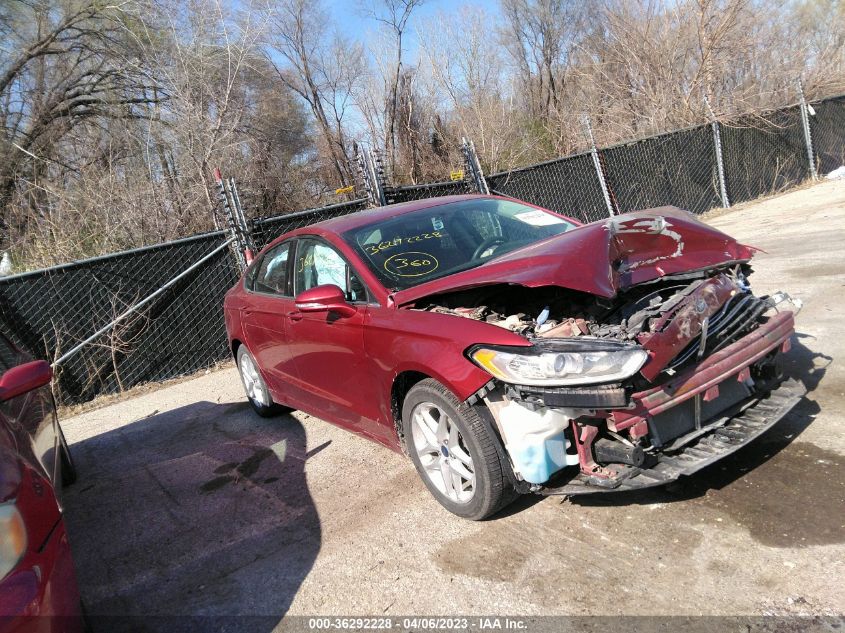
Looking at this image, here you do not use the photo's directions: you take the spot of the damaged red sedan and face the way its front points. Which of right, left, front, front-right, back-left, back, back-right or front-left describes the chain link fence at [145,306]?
back

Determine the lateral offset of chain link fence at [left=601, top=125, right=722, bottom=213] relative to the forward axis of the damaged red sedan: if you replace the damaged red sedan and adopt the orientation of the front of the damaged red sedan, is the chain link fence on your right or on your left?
on your left

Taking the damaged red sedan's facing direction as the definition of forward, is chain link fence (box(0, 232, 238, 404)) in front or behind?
behind

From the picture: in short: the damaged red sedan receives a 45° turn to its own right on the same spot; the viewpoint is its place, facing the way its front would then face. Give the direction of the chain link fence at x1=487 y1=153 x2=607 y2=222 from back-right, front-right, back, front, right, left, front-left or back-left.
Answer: back

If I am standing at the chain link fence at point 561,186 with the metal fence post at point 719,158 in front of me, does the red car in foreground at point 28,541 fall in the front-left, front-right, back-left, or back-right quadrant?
back-right

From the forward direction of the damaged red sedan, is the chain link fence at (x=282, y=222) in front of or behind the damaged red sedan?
behind

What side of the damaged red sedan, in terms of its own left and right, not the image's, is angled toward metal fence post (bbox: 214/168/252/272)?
back

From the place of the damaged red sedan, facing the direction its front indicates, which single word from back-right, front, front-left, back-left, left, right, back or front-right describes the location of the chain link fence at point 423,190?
back-left

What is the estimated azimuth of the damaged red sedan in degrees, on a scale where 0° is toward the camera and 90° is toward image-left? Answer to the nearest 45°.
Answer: approximately 315°
